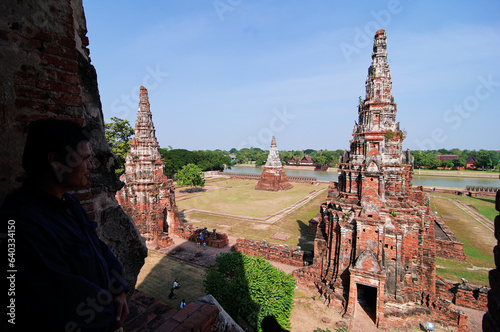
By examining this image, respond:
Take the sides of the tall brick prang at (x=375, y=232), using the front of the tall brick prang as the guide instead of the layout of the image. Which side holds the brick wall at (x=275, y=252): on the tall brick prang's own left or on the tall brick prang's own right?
on the tall brick prang's own right

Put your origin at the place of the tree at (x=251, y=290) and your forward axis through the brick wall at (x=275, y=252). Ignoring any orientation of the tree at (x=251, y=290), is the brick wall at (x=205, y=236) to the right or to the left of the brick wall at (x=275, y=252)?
left

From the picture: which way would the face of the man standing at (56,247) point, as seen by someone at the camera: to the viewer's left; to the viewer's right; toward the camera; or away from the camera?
to the viewer's right

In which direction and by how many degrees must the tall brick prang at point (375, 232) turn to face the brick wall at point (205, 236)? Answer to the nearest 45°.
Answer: approximately 90° to its right

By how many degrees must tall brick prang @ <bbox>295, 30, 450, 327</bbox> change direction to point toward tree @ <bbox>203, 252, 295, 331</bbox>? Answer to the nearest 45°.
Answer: approximately 45° to its right

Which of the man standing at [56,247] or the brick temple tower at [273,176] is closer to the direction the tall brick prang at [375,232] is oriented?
the man standing

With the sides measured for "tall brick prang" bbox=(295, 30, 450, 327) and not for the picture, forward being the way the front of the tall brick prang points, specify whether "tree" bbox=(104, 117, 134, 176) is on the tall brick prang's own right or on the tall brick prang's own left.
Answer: on the tall brick prang's own right

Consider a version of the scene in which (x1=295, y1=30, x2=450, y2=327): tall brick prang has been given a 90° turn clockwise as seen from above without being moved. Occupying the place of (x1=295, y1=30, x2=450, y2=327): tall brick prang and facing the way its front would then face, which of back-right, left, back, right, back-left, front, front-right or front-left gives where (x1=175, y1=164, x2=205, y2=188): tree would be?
front-right

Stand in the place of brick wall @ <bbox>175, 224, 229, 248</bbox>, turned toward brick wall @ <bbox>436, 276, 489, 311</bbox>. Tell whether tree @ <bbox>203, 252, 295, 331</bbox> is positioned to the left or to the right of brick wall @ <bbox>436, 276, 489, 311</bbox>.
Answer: right

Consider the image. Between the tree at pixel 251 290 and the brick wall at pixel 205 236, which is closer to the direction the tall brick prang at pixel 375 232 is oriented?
the tree

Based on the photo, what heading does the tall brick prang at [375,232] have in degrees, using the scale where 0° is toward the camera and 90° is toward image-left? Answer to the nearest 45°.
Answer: approximately 0°

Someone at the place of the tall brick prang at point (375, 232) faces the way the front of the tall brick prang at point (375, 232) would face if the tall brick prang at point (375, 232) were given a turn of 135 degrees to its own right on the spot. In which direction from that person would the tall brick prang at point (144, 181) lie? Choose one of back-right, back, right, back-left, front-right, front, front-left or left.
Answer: front-left
